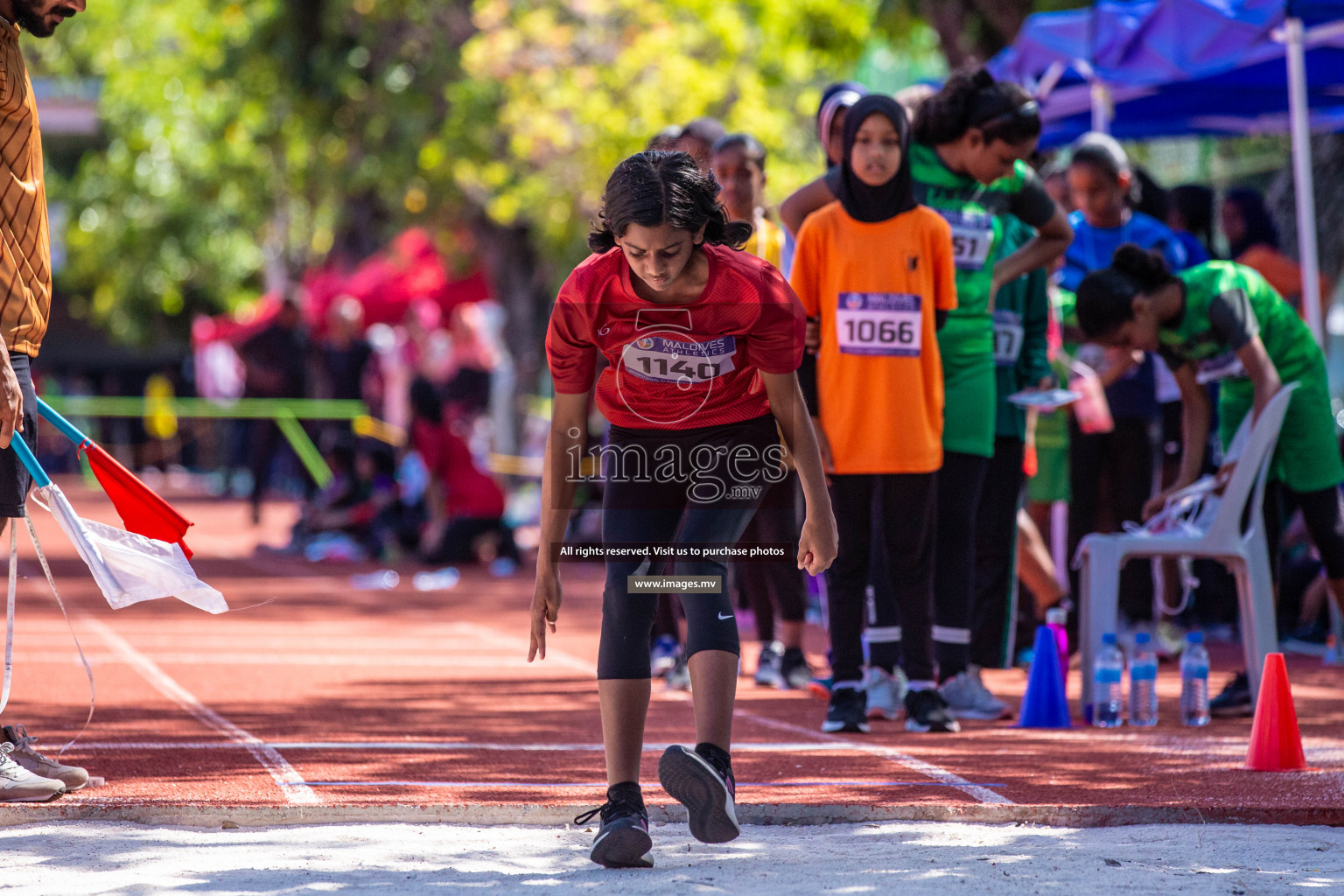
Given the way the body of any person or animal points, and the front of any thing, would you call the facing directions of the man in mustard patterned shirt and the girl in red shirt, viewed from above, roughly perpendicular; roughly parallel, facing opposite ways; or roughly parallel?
roughly perpendicular

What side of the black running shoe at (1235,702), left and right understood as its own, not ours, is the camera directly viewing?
left

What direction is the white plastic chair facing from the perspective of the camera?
to the viewer's left

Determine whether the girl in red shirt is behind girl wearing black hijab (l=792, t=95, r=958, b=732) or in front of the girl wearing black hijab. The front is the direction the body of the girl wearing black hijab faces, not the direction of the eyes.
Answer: in front

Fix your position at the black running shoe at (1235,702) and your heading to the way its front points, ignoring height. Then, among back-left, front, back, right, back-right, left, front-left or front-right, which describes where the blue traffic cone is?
front-left

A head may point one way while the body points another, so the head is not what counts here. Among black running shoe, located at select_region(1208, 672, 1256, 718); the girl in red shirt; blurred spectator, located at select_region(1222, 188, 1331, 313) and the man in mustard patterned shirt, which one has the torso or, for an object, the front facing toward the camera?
the girl in red shirt

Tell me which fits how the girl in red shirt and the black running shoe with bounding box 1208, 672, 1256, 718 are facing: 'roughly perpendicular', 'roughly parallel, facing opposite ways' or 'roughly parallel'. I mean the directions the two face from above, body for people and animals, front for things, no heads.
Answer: roughly perpendicular

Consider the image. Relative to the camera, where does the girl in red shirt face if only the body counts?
toward the camera

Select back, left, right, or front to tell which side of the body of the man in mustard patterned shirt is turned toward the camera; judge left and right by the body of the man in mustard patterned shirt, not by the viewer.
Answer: right

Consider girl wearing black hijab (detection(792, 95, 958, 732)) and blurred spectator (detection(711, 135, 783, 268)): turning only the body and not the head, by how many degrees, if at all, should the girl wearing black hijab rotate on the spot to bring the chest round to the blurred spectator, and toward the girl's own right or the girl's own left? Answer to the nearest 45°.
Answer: approximately 135° to the girl's own right

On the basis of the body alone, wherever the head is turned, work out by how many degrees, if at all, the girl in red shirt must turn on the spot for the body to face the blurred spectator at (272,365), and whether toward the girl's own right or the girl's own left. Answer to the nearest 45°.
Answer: approximately 180°
